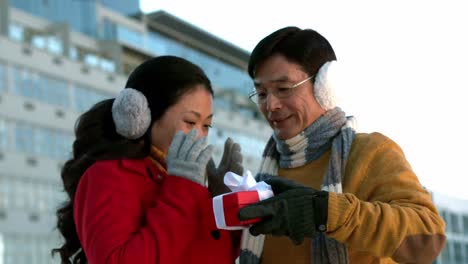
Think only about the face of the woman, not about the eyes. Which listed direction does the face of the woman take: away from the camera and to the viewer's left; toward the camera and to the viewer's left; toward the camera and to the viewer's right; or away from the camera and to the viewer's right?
toward the camera and to the viewer's right

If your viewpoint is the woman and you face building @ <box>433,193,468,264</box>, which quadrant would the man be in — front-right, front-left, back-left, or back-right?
front-right

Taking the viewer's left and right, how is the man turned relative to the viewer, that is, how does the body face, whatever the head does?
facing the viewer and to the left of the viewer

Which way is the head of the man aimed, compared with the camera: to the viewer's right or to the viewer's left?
to the viewer's left

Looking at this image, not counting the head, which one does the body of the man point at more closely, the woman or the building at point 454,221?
the woman

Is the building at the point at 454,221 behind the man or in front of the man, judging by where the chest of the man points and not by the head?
behind

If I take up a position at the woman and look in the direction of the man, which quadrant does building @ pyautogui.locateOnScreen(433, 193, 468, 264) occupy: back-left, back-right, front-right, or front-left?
front-left

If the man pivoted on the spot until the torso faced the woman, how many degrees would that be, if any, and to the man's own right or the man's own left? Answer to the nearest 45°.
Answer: approximately 45° to the man's own right

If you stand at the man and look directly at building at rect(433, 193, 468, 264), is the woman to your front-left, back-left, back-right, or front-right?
back-left
